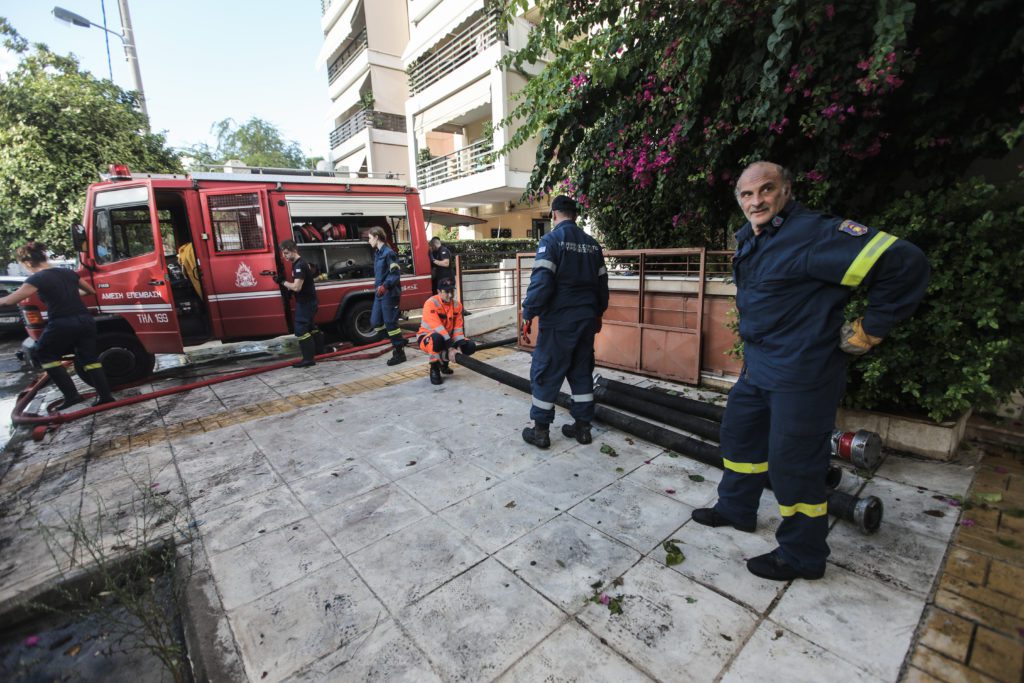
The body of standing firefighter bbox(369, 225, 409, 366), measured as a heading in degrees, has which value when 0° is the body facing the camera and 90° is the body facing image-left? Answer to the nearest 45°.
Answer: approximately 90°

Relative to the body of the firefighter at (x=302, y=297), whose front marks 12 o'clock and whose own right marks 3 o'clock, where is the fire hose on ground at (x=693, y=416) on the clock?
The fire hose on ground is roughly at 8 o'clock from the firefighter.

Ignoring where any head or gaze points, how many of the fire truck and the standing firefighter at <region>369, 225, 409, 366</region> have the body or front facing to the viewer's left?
2

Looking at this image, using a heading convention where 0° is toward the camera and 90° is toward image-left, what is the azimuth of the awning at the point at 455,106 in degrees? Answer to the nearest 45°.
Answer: approximately 45°

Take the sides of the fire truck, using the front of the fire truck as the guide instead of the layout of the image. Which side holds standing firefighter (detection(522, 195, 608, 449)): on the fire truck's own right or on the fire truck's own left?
on the fire truck's own left

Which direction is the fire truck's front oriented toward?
to the viewer's left

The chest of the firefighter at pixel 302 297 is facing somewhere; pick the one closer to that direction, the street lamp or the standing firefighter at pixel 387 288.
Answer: the street lamp

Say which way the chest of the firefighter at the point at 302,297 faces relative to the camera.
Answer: to the viewer's left

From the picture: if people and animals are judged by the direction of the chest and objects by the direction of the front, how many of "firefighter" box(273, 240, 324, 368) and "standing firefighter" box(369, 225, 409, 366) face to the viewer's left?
2
